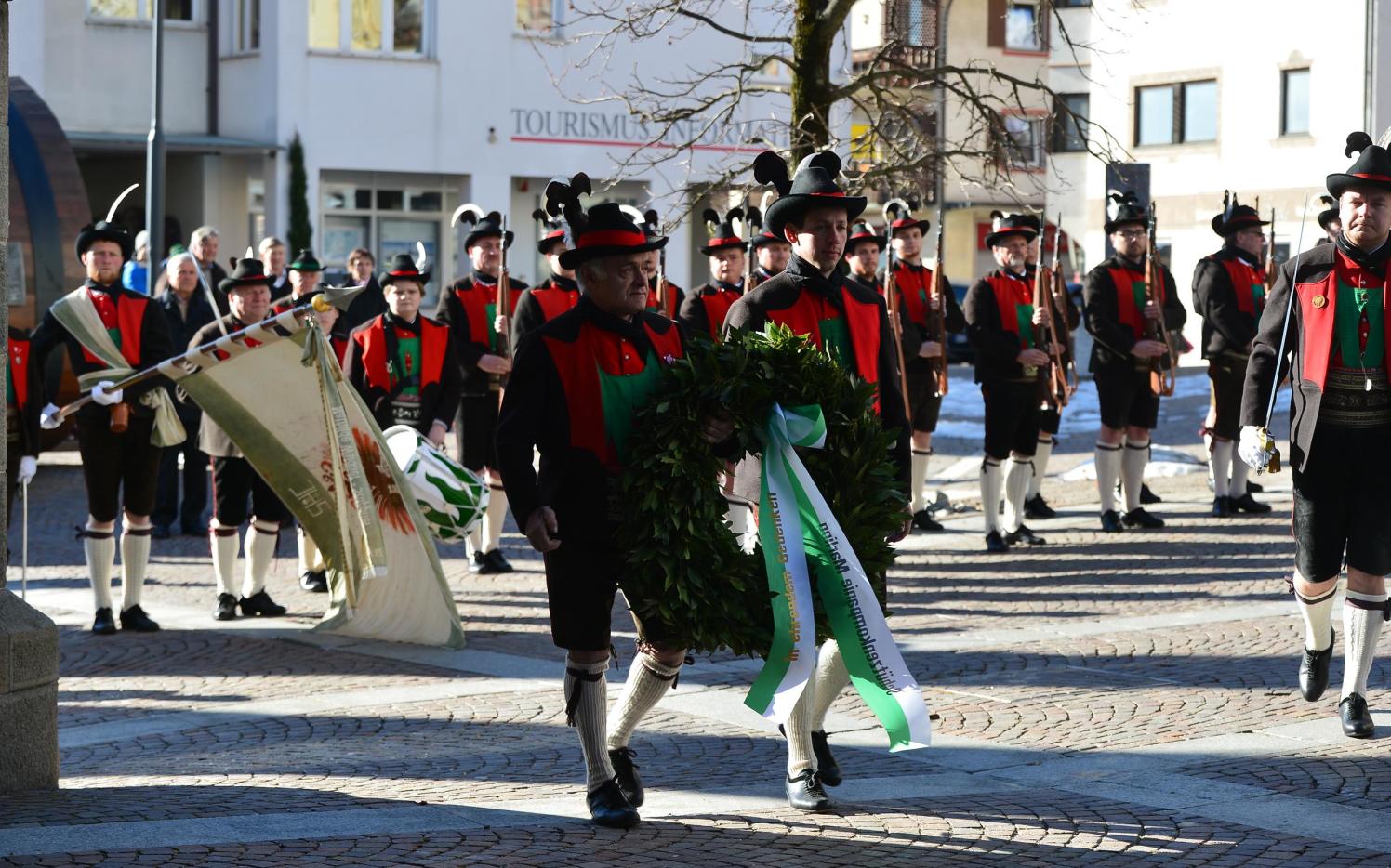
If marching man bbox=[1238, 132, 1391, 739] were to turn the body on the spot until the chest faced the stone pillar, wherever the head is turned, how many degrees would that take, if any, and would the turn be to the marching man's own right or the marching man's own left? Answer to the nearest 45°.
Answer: approximately 45° to the marching man's own right

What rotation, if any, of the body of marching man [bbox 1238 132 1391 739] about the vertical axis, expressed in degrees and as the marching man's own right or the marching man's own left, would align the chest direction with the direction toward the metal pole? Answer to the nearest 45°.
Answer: approximately 135° to the marching man's own right

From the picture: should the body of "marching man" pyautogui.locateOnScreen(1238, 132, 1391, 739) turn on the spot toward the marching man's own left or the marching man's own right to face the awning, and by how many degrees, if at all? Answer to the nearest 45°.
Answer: approximately 135° to the marching man's own right

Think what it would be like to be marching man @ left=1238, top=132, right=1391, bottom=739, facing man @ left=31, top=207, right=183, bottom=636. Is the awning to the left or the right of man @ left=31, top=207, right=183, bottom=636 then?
right

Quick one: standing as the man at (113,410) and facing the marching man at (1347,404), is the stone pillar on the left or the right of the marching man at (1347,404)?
right

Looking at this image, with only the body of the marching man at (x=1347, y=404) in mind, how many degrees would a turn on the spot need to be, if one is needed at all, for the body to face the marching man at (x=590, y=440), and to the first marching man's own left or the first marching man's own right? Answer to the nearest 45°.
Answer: approximately 45° to the first marching man's own right

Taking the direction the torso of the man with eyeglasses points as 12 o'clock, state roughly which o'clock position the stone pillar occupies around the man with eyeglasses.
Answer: The stone pillar is roughly at 2 o'clock from the man with eyeglasses.
